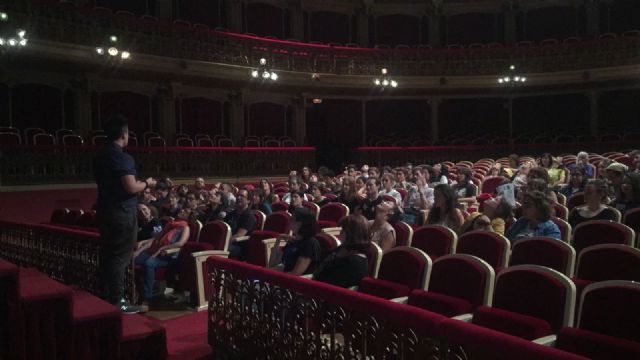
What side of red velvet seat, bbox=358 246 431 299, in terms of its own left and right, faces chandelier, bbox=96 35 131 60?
right

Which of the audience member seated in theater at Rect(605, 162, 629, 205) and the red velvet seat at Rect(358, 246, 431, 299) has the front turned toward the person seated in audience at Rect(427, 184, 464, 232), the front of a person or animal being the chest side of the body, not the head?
the audience member seated in theater at Rect(605, 162, 629, 205)

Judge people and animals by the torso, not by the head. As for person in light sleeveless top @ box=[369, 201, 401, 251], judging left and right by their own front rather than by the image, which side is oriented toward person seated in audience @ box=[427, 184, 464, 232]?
back

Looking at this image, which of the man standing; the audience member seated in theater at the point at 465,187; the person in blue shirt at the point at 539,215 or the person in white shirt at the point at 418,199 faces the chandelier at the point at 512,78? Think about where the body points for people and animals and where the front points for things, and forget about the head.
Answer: the man standing

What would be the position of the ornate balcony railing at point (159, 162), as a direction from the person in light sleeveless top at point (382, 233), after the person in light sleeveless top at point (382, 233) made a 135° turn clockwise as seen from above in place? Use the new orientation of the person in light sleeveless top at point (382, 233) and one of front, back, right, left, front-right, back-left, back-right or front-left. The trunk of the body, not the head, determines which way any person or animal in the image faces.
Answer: front-left

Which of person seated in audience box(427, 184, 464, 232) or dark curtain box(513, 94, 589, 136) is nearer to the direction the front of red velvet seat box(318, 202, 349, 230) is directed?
the person seated in audience

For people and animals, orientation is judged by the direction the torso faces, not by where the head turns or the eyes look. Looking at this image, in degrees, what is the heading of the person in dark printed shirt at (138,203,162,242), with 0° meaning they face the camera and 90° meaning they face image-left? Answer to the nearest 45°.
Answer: approximately 45°
